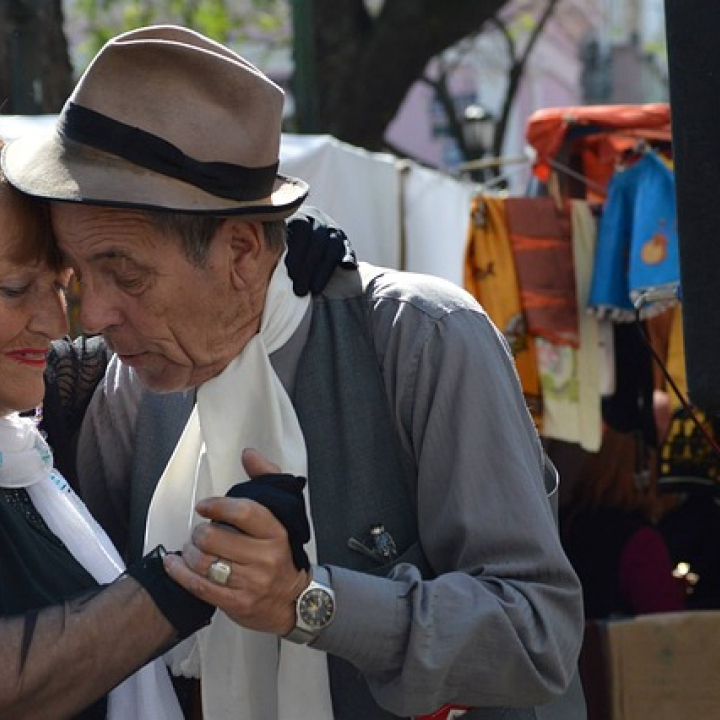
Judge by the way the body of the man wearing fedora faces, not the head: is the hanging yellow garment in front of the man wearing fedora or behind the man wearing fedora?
behind

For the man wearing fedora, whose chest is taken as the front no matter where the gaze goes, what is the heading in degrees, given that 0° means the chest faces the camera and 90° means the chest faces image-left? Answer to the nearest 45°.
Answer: approximately 45°

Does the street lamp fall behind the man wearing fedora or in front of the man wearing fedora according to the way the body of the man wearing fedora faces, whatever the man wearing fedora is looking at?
behind

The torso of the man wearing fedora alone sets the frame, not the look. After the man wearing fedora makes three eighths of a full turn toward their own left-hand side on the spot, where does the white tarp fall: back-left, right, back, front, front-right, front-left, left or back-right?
left

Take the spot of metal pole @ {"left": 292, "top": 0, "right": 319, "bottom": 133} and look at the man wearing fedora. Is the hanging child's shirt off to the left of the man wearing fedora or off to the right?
left

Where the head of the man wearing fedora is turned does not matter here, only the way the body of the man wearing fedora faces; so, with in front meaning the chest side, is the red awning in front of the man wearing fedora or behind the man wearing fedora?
behind

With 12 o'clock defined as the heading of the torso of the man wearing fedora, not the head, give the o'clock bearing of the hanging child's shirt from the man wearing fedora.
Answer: The hanging child's shirt is roughly at 5 o'clock from the man wearing fedora.
